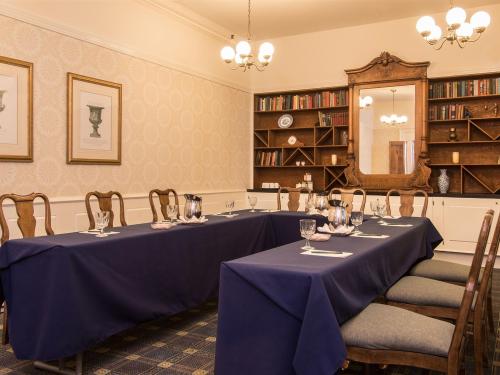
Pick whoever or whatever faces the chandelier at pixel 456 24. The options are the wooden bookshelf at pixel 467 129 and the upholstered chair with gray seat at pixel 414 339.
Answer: the wooden bookshelf

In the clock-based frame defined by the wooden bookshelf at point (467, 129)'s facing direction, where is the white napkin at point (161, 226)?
The white napkin is roughly at 1 o'clock from the wooden bookshelf.

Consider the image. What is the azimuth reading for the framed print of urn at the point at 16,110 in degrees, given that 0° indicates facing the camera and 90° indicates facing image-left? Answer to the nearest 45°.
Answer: approximately 315°

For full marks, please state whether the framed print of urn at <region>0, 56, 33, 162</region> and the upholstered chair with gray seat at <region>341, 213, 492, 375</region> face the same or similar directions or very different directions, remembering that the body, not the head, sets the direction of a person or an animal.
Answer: very different directions

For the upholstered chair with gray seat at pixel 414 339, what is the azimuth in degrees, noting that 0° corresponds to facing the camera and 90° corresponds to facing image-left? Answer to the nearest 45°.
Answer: approximately 90°

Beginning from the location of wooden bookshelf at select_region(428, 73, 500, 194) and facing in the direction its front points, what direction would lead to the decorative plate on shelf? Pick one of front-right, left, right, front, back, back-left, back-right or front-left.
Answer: right

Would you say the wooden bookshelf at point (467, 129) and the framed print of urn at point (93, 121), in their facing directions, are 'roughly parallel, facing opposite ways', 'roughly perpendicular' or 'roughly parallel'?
roughly perpendicular

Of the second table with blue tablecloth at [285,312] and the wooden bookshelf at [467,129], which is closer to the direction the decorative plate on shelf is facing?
the second table with blue tablecloth

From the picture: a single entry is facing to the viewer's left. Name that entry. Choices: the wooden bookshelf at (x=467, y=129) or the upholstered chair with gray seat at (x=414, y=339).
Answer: the upholstered chair with gray seat

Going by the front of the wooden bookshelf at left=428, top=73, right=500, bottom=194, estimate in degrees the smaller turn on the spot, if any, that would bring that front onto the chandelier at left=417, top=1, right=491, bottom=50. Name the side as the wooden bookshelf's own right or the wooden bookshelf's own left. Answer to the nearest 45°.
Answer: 0° — it already faces it

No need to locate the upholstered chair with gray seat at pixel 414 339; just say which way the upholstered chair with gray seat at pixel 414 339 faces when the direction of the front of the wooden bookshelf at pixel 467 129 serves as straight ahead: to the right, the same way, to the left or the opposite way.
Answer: to the right

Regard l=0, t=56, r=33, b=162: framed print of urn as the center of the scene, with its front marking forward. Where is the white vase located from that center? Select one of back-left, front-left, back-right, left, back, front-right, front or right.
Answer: front-left

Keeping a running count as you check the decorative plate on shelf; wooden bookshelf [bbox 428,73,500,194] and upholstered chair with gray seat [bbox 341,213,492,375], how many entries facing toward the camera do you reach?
2

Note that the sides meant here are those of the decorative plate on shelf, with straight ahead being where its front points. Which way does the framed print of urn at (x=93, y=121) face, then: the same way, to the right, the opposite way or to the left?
to the left

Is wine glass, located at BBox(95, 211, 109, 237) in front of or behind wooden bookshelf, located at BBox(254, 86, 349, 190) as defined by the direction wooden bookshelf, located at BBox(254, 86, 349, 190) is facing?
in front
